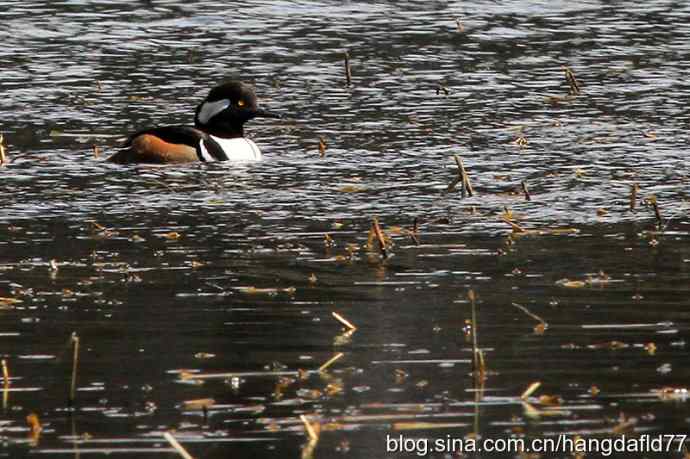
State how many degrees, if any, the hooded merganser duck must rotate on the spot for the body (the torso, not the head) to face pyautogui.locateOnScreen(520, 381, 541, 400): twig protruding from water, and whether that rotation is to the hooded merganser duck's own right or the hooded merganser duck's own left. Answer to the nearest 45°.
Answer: approximately 90° to the hooded merganser duck's own right

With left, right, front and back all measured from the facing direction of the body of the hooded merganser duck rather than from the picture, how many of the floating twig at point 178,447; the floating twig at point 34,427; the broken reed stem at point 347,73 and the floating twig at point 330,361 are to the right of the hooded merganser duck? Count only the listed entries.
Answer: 3

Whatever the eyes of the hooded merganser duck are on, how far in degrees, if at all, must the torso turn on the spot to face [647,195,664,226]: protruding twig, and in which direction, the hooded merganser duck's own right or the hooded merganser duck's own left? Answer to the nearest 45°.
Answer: approximately 45° to the hooded merganser duck's own right

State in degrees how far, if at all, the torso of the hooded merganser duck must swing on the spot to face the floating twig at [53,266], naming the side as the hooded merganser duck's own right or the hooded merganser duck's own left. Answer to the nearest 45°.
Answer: approximately 90° to the hooded merganser duck's own right

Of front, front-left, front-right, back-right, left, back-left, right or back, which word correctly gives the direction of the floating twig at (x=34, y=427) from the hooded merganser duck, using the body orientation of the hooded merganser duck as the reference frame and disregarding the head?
right

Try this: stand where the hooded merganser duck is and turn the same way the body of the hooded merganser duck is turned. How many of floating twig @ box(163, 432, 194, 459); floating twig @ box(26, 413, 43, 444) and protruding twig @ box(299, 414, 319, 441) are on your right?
3

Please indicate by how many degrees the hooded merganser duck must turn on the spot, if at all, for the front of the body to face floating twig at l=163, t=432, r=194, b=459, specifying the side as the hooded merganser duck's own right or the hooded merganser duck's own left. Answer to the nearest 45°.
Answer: approximately 90° to the hooded merganser duck's own right

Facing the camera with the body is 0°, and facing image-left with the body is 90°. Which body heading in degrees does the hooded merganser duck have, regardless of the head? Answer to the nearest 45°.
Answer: approximately 270°

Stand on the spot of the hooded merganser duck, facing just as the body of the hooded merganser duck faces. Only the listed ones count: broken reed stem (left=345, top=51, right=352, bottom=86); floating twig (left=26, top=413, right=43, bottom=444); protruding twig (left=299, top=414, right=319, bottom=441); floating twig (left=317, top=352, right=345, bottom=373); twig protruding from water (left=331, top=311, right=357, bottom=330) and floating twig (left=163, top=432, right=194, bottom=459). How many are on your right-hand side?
5

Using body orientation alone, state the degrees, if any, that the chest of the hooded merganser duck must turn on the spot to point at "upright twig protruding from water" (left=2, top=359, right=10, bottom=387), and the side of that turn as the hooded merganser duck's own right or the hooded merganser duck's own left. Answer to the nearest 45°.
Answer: approximately 90° to the hooded merganser duck's own right

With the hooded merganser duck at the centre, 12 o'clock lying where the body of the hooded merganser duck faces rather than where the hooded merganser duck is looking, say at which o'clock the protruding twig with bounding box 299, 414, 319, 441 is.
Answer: The protruding twig is roughly at 3 o'clock from the hooded merganser duck.

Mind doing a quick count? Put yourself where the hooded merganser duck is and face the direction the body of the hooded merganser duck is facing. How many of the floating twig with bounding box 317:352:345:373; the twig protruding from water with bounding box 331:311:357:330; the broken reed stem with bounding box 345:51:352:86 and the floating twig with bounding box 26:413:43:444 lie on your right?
3
